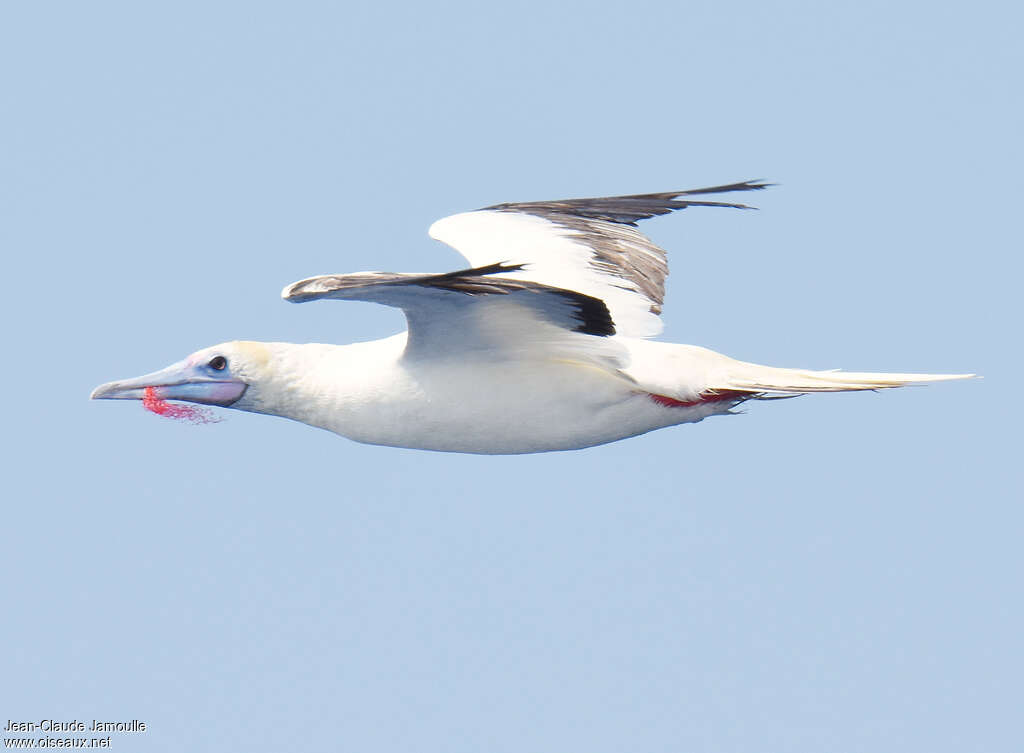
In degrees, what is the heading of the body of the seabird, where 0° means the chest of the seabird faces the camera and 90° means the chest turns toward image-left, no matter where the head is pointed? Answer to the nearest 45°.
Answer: approximately 90°
